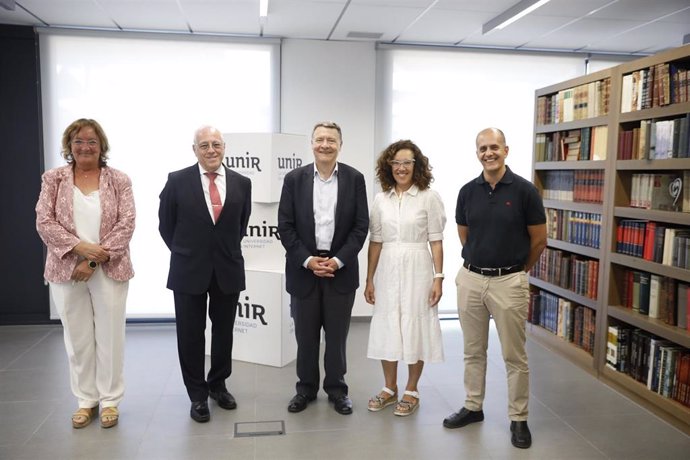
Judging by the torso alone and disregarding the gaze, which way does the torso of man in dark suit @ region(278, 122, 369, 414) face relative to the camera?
toward the camera

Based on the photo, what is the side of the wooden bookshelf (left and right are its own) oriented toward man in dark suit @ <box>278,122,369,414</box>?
front

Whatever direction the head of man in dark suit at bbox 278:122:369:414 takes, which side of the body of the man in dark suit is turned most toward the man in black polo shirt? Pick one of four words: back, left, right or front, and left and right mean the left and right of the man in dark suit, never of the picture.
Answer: left

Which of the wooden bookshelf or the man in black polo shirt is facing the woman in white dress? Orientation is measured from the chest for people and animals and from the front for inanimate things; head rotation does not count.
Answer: the wooden bookshelf

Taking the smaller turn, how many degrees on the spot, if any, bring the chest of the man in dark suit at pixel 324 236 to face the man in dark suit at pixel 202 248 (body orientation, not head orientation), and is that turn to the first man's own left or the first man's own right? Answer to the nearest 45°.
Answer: approximately 90° to the first man's own right

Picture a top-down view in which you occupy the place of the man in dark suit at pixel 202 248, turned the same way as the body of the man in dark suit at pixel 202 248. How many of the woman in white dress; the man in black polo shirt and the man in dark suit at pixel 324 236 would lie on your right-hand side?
0

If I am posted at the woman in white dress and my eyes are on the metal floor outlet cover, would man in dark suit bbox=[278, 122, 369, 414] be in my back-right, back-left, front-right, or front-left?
front-right

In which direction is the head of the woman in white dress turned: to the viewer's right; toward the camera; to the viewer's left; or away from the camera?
toward the camera

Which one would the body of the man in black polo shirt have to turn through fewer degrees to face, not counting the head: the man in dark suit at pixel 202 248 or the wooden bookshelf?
the man in dark suit

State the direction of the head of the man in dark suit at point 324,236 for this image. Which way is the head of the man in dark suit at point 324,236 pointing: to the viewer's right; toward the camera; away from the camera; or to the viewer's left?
toward the camera

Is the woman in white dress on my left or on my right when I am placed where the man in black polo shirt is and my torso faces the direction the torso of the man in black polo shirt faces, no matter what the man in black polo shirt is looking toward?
on my right

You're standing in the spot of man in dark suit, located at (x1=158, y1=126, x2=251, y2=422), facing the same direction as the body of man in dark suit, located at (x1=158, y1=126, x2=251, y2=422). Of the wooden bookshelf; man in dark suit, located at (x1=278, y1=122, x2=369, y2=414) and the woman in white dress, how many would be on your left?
3

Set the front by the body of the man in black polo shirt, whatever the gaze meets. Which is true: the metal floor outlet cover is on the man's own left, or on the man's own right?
on the man's own right

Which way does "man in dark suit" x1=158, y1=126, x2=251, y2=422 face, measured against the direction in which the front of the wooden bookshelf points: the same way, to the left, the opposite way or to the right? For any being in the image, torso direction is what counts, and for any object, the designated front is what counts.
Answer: to the left

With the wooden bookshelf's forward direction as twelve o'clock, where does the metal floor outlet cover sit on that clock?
The metal floor outlet cover is roughly at 12 o'clock from the wooden bookshelf.

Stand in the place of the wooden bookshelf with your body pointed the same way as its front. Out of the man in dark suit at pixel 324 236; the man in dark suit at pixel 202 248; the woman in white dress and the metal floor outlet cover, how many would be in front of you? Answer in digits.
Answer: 4

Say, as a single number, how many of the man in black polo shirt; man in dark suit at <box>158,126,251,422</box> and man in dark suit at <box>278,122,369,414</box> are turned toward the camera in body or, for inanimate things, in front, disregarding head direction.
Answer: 3

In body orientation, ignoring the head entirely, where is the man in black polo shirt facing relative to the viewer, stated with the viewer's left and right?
facing the viewer

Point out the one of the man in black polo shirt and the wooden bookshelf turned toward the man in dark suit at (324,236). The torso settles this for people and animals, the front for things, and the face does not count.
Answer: the wooden bookshelf

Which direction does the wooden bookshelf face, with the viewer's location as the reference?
facing the viewer and to the left of the viewer
